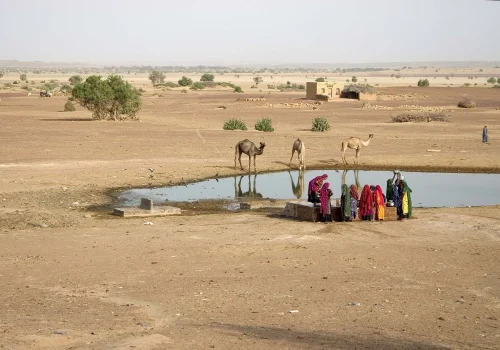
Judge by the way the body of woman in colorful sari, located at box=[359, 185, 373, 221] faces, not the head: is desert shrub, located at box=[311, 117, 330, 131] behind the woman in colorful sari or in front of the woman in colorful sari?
in front

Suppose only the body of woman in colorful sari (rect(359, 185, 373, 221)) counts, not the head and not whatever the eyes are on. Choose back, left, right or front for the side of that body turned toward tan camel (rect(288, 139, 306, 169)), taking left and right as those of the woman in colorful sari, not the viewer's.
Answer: front

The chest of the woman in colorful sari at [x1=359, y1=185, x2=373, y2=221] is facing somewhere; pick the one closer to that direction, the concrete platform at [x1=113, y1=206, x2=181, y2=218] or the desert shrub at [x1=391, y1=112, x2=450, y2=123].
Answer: the desert shrub

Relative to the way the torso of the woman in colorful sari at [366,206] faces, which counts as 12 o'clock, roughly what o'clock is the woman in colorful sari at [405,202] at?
the woman in colorful sari at [405,202] is roughly at 2 o'clock from the woman in colorful sari at [366,206].

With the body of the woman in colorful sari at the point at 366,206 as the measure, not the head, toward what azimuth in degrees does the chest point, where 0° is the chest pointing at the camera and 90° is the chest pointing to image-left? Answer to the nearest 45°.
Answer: approximately 180°

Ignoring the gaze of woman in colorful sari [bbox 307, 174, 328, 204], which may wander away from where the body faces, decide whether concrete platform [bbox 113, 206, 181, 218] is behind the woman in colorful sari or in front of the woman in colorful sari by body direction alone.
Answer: behind

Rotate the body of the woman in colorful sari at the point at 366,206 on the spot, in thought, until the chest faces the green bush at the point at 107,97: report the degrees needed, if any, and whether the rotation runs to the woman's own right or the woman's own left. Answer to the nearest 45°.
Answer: approximately 45° to the woman's own left

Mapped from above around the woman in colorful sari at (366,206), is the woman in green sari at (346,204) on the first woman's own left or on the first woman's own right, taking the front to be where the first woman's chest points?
on the first woman's own left
